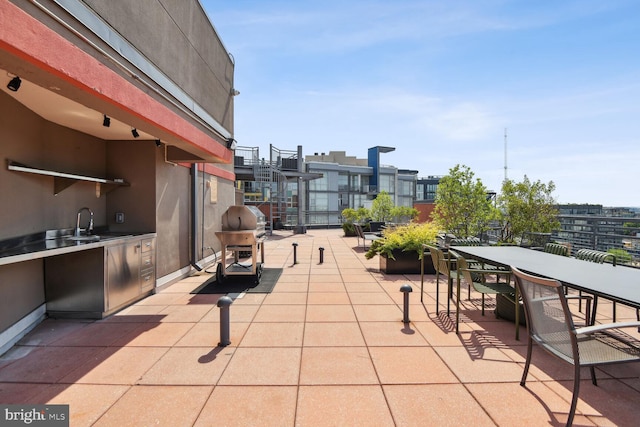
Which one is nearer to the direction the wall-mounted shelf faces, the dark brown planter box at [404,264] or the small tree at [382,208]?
the dark brown planter box

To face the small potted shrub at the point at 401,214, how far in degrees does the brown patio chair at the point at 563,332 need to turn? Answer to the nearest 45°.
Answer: approximately 90° to its left

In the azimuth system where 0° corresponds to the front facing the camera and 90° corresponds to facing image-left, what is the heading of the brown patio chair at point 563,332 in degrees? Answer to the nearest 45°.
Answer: approximately 225°

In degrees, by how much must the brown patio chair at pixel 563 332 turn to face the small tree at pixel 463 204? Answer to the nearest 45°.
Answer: approximately 45° to its left

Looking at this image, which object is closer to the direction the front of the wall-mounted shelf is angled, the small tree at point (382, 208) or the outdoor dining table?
the outdoor dining table

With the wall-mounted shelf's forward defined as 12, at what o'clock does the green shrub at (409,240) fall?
The green shrub is roughly at 11 o'clock from the wall-mounted shelf.

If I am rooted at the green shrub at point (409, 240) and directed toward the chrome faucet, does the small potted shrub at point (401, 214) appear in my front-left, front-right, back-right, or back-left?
back-right

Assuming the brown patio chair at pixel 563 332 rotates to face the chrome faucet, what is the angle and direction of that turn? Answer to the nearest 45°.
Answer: approximately 135° to its left

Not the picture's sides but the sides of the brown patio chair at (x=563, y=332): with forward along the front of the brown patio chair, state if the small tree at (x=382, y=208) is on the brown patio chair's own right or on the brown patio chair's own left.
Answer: on the brown patio chair's own left

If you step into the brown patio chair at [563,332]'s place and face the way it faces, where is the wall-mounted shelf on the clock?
The wall-mounted shelf is roughly at 7 o'clock from the brown patio chair.

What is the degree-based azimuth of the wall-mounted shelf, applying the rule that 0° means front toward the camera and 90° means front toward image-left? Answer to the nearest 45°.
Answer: approximately 315°

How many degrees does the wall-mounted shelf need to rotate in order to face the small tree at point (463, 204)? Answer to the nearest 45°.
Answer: approximately 45° to its left
